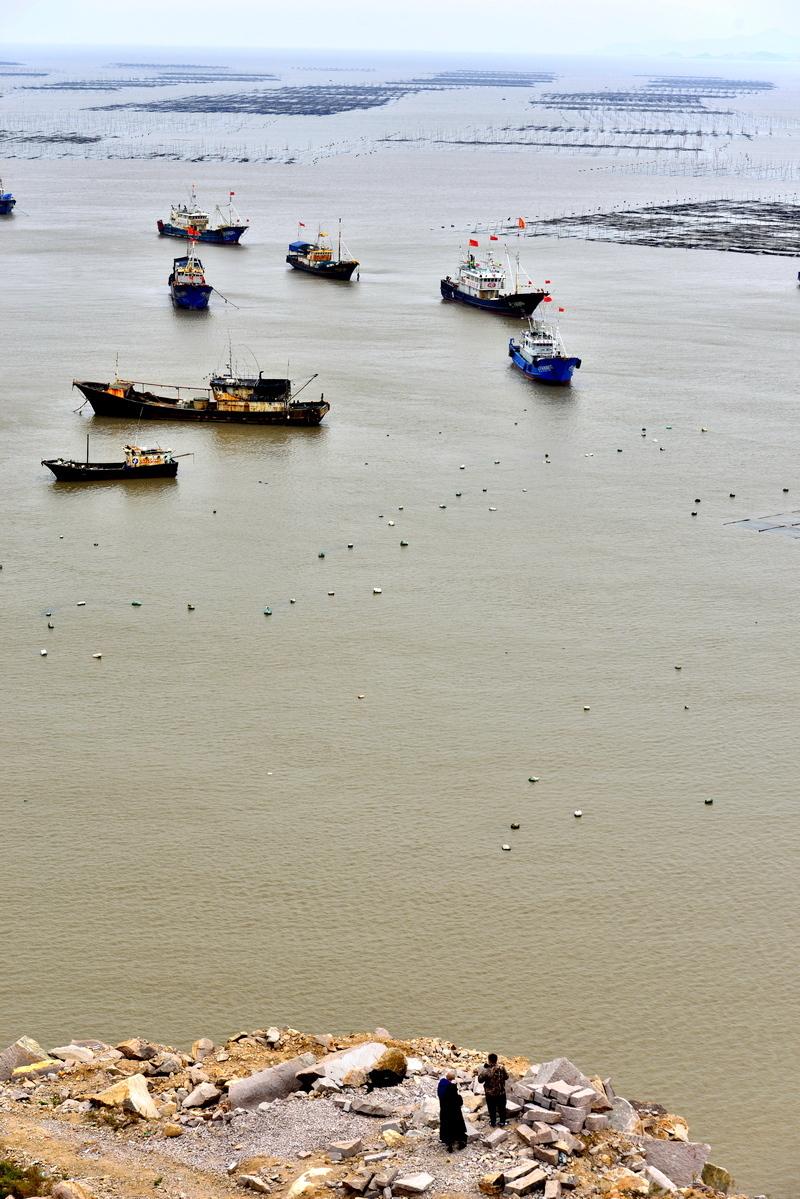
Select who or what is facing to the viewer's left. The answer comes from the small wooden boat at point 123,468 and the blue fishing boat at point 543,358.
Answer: the small wooden boat

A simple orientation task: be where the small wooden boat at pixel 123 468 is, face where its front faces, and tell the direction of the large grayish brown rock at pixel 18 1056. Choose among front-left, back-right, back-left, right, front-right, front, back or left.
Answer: left

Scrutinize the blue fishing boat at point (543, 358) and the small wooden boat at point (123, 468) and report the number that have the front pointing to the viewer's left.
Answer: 1

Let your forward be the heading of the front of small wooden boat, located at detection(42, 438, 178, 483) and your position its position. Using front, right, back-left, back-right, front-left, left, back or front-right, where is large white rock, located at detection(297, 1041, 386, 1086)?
left

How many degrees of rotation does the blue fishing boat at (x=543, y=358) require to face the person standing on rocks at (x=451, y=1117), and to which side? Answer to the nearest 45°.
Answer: approximately 45° to its right

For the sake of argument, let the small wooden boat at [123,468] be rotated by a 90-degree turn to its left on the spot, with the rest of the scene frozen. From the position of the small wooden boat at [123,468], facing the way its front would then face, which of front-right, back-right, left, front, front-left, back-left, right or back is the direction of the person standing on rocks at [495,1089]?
front

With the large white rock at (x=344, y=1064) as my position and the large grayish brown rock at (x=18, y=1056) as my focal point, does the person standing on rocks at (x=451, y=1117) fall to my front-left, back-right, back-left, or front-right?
back-left

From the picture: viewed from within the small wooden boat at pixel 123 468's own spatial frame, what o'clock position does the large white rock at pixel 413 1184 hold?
The large white rock is roughly at 9 o'clock from the small wooden boat.

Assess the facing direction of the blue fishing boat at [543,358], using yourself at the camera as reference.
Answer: facing the viewer and to the right of the viewer

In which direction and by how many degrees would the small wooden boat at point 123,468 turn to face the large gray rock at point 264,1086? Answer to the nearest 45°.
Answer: approximately 90° to its left

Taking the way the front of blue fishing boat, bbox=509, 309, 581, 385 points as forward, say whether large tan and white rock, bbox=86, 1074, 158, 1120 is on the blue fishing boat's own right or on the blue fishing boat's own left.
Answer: on the blue fishing boat's own right

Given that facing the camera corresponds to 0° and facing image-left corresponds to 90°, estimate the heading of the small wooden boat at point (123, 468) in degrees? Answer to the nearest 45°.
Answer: approximately 90°

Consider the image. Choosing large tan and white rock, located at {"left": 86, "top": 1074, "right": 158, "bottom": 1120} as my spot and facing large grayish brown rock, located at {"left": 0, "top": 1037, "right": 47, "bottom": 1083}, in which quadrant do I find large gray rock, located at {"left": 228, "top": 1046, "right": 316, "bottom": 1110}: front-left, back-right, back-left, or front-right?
back-right

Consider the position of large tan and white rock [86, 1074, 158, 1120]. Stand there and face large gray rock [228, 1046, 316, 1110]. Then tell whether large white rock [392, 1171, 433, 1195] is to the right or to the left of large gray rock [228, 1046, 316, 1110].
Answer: right

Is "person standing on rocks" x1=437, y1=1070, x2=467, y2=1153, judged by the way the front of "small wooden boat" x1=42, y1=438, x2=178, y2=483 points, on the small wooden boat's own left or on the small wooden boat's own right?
on the small wooden boat's own left
